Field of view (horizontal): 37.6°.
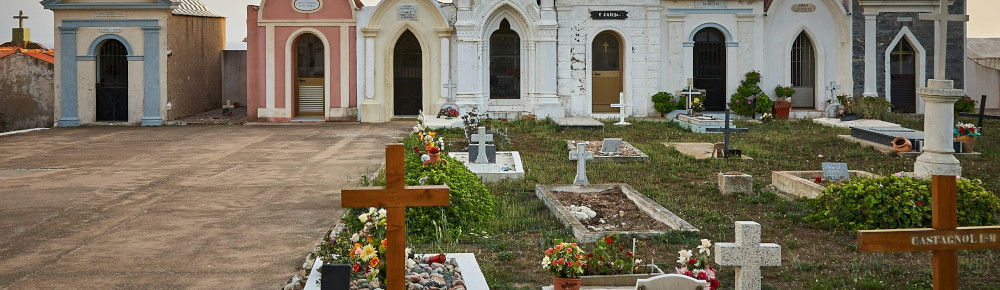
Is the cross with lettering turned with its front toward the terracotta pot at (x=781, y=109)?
no

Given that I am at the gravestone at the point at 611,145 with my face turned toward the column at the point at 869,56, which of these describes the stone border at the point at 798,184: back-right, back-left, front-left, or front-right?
back-right

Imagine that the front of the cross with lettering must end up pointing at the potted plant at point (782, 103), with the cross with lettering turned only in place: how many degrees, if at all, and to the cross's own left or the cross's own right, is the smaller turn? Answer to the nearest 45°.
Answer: approximately 180°

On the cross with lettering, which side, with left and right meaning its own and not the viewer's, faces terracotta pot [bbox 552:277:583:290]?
right

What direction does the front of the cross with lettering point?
toward the camera

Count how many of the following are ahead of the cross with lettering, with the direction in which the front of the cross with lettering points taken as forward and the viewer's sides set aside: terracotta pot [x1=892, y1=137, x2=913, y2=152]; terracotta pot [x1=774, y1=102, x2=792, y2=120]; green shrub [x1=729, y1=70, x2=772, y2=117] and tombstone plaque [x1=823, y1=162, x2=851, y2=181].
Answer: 0

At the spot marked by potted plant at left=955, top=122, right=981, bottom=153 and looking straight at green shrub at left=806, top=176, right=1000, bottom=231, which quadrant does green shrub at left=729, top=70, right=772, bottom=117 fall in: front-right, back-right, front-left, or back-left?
back-right

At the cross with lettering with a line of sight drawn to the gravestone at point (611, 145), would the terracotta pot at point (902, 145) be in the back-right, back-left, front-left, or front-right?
front-right

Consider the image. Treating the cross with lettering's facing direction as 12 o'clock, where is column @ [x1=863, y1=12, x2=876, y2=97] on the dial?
The column is roughly at 6 o'clock from the cross with lettering.

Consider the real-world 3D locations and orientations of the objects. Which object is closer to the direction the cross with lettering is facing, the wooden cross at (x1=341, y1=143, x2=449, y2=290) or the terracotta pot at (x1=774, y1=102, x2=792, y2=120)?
the wooden cross

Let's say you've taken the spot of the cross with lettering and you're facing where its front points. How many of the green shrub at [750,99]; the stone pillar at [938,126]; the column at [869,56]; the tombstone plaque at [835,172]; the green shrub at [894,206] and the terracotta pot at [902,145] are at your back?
6

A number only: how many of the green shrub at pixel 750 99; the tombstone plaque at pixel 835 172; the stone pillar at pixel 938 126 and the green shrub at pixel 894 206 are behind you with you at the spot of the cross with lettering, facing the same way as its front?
4

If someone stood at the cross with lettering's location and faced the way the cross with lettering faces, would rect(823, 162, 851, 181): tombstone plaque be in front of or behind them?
behind

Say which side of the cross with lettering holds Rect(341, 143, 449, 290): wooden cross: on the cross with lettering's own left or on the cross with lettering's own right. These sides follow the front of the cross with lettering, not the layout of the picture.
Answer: on the cross with lettering's own right

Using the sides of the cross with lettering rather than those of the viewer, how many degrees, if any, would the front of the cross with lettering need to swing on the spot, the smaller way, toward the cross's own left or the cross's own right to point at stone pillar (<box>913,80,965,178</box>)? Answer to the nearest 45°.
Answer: approximately 180°

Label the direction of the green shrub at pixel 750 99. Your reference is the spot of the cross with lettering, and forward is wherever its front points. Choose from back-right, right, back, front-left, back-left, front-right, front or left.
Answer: back

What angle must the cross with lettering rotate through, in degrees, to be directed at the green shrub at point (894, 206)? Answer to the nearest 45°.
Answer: approximately 180°

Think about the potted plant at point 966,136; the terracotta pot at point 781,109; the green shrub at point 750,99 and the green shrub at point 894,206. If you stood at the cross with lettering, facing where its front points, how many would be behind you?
4
